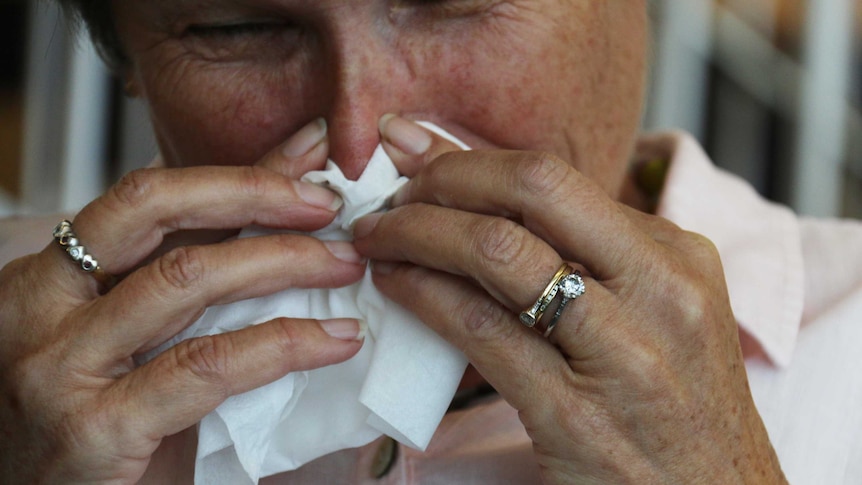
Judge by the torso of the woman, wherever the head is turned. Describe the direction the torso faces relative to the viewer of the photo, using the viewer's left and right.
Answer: facing the viewer
